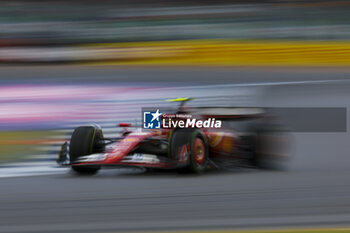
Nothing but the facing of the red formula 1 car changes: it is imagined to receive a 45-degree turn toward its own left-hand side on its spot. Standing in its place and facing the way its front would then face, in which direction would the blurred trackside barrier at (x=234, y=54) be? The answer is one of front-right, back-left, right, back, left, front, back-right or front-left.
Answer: back

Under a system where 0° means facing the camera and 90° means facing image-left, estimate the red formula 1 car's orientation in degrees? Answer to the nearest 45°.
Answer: approximately 45°
